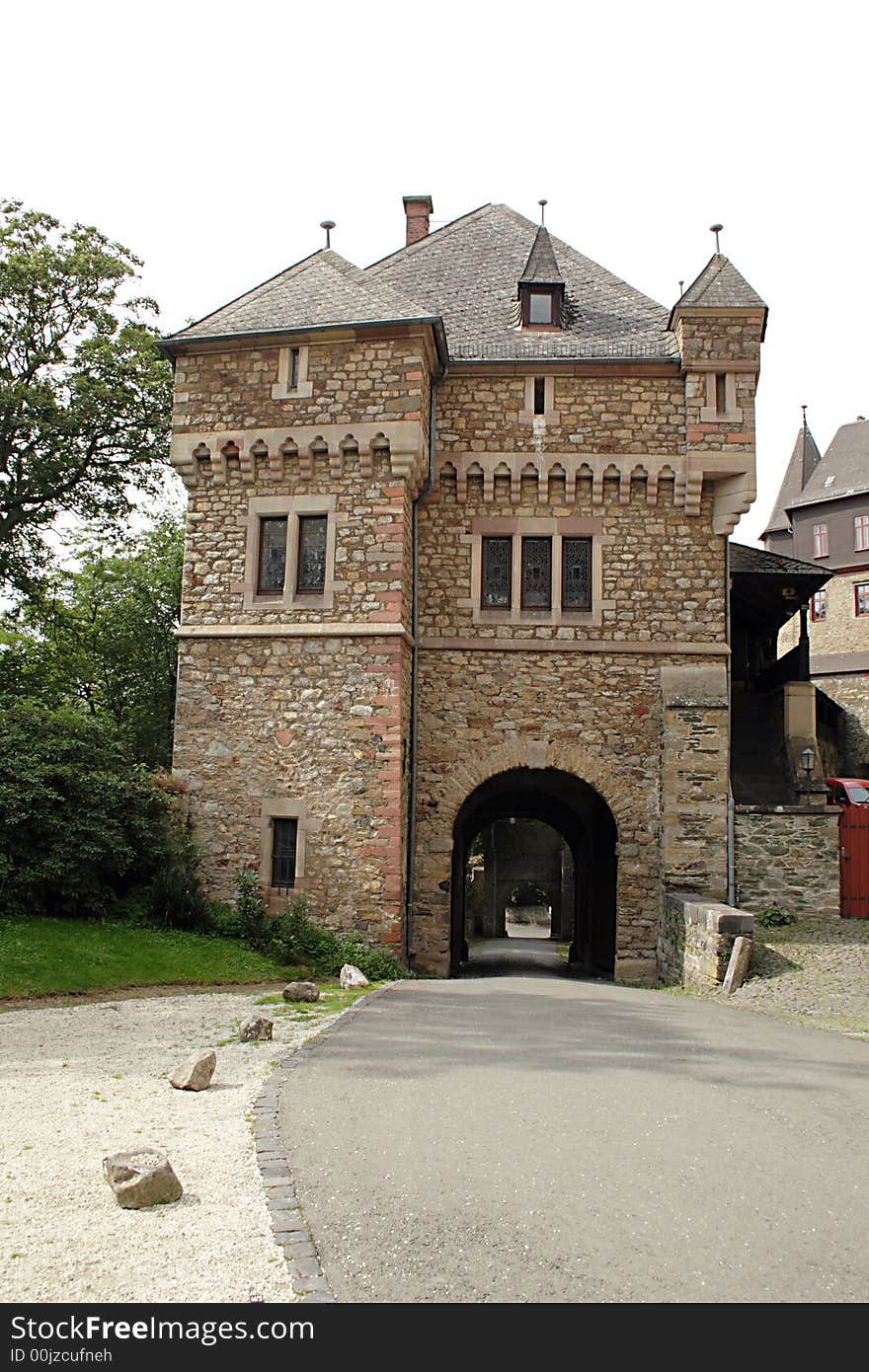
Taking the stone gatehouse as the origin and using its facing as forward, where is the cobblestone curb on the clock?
The cobblestone curb is roughly at 12 o'clock from the stone gatehouse.

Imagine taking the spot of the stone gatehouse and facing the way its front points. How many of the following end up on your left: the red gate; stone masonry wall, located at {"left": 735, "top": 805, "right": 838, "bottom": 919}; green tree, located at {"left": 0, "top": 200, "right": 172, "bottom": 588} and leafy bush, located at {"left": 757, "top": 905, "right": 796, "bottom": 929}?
3

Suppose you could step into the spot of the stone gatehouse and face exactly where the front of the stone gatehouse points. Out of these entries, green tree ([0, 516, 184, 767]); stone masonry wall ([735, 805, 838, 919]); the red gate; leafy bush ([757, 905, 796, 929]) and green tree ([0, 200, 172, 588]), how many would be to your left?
3

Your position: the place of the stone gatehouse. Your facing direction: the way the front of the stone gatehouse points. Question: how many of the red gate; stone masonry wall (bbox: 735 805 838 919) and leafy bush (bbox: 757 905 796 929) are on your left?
3

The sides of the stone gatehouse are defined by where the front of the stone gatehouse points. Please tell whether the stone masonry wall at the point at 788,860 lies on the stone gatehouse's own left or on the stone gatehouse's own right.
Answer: on the stone gatehouse's own left

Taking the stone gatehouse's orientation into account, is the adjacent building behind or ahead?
behind

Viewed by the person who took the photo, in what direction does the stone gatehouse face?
facing the viewer

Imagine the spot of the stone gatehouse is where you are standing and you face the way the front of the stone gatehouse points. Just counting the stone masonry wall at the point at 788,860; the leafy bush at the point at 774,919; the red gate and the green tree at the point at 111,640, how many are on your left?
3

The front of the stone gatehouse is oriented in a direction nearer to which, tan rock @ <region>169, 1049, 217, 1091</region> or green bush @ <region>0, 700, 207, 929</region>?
the tan rock

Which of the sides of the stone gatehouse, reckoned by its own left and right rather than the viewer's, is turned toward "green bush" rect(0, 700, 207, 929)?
right

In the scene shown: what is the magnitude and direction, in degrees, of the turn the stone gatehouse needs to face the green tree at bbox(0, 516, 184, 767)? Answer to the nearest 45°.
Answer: approximately 135° to its right

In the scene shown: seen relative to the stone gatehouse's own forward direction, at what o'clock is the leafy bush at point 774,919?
The leafy bush is roughly at 9 o'clock from the stone gatehouse.

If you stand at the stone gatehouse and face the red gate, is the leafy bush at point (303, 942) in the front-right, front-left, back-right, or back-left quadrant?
back-right
